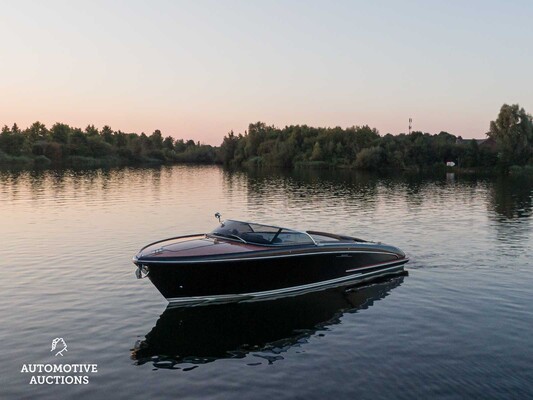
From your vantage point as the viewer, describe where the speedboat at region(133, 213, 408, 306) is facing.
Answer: facing the viewer and to the left of the viewer
